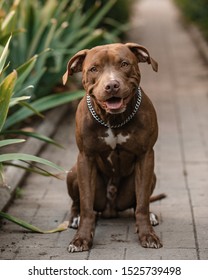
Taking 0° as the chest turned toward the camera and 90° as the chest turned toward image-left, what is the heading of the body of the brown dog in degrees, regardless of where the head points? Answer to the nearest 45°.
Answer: approximately 0°
